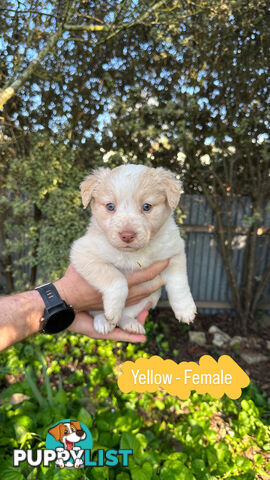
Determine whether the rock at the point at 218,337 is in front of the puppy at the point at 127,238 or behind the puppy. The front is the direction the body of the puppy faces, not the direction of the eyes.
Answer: behind

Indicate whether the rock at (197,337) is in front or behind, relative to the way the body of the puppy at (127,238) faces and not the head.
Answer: behind

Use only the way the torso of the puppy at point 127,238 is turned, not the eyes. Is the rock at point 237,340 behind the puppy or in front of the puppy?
behind

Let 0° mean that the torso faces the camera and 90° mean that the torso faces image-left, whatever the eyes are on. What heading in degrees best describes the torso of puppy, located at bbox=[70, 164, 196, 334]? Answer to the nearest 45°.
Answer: approximately 0°

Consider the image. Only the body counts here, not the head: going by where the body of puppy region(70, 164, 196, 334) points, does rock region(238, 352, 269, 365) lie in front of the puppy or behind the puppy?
behind

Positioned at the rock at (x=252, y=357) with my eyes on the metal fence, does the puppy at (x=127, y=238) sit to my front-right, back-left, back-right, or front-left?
back-left

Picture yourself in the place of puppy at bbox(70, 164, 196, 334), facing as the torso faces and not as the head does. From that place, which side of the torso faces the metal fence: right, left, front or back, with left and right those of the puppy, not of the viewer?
back
